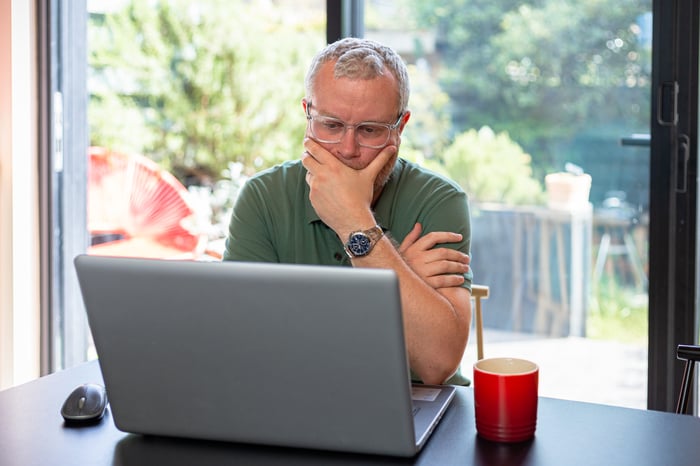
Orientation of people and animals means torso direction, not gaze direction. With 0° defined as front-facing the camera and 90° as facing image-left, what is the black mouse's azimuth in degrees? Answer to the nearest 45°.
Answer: approximately 0°

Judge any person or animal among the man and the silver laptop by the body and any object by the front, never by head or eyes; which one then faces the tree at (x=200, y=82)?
the silver laptop

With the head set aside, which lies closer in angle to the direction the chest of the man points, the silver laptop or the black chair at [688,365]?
the silver laptop

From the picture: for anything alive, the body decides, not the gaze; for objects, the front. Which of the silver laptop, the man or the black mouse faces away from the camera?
the silver laptop

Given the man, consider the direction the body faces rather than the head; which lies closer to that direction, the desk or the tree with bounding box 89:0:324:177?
the desk

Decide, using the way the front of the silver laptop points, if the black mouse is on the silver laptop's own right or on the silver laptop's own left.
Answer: on the silver laptop's own left

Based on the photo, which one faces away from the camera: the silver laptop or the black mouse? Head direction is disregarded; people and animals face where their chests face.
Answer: the silver laptop

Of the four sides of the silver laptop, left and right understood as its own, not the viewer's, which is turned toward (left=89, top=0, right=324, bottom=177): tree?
front

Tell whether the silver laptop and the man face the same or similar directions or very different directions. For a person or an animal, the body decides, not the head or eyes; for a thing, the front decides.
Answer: very different directions

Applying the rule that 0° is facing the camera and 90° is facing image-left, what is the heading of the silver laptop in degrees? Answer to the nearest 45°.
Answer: approximately 180°

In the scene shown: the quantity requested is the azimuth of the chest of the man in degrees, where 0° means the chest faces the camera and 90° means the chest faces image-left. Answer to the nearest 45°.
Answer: approximately 0°

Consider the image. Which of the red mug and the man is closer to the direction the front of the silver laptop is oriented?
the man
